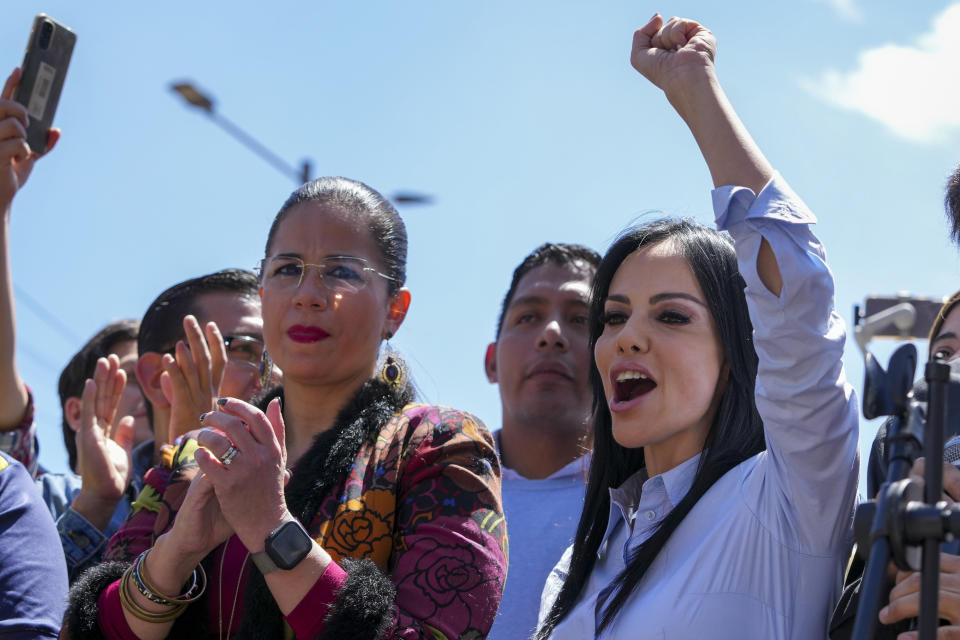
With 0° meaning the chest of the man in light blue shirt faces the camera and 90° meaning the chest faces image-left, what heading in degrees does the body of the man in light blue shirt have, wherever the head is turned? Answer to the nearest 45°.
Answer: approximately 0°

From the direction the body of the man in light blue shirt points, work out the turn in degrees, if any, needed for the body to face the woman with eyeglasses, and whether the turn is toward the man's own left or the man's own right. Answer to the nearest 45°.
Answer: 0° — they already face them

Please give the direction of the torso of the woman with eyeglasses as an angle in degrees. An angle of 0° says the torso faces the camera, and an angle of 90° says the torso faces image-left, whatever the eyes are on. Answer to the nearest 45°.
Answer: approximately 45°

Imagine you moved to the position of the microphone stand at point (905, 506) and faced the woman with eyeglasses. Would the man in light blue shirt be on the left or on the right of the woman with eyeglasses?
right

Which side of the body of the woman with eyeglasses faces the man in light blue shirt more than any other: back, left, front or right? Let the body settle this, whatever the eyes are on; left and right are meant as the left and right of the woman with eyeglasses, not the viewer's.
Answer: back

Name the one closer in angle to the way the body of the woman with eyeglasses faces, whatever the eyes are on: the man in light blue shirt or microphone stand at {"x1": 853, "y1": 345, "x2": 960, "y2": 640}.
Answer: the microphone stand
